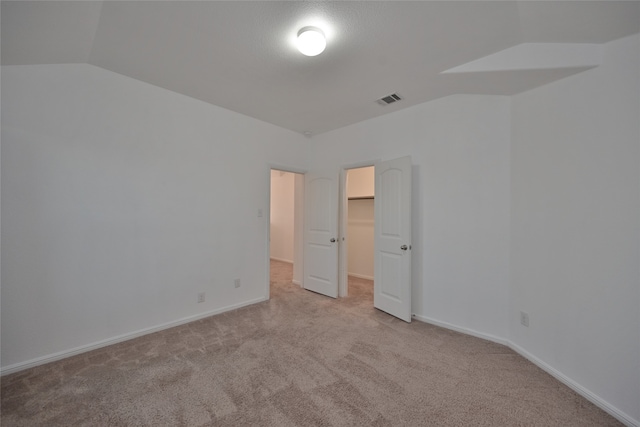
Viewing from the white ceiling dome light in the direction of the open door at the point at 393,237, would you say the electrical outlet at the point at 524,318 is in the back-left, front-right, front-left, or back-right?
front-right

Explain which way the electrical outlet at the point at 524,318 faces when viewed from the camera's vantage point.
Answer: facing the viewer and to the left of the viewer

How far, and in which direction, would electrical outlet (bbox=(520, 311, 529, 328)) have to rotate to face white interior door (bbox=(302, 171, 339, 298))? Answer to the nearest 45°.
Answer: approximately 45° to its right

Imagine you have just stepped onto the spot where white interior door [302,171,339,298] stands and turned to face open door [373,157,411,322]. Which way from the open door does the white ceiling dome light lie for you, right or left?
right

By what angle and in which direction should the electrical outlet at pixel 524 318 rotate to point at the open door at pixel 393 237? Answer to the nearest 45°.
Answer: approximately 45° to its right
